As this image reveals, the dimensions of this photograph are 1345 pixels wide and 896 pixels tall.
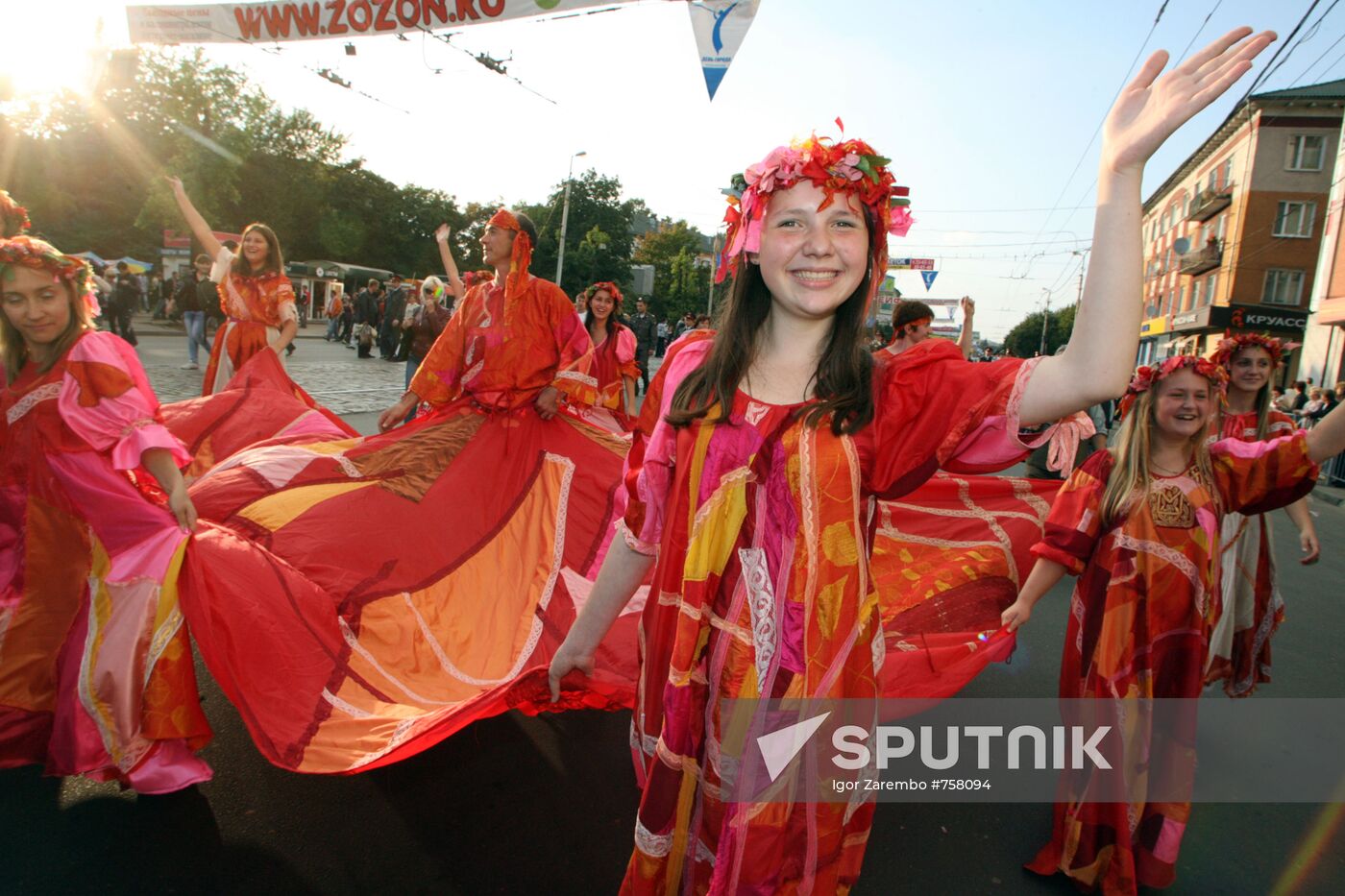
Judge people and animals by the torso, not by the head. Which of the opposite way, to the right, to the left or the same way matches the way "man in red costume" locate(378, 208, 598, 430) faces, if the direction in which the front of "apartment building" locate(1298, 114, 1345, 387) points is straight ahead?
to the left

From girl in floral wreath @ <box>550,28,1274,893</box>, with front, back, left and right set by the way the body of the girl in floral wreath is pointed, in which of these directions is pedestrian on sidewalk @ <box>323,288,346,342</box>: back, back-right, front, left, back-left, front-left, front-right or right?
back-right

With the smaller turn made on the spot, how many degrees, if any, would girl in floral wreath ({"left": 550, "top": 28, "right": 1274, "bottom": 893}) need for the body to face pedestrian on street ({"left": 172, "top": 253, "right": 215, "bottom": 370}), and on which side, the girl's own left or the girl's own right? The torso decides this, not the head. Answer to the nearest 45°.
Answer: approximately 135° to the girl's own right

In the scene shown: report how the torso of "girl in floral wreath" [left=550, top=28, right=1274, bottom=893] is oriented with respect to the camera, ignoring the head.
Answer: toward the camera

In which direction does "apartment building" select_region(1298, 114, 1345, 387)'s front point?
to the viewer's left

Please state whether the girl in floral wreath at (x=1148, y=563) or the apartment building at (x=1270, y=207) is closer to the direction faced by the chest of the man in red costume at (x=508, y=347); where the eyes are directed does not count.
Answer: the girl in floral wreath

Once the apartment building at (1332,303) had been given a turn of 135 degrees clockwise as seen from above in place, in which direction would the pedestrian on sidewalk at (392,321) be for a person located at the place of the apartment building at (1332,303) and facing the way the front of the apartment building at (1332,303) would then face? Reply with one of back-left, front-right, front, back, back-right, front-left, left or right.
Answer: back

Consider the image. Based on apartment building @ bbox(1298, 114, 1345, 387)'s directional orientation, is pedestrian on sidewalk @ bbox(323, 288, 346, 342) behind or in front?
in front

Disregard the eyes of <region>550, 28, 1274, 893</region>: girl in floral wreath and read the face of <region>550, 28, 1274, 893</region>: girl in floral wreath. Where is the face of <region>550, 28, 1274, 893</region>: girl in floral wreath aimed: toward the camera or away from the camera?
toward the camera

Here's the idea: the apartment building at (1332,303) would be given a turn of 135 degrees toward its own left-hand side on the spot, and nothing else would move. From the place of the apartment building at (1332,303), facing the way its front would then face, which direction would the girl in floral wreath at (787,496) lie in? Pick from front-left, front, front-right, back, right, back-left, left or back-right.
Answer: front-right

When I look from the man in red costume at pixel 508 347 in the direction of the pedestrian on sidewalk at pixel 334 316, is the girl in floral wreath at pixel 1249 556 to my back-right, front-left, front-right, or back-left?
back-right

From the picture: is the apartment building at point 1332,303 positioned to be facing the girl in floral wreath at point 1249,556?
no

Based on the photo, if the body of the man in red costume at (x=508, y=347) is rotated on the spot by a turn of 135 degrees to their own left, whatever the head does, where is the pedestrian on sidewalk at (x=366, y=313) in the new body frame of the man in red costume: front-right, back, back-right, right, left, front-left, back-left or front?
left

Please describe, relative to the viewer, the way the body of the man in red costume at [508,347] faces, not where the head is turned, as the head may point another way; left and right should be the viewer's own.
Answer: facing the viewer and to the left of the viewer
